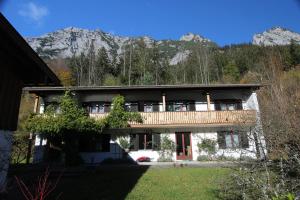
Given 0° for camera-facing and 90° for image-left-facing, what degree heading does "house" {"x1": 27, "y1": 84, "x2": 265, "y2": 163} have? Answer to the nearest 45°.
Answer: approximately 0°

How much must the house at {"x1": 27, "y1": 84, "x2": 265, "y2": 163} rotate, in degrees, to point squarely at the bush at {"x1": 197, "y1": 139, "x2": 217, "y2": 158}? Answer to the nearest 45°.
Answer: approximately 90° to its left

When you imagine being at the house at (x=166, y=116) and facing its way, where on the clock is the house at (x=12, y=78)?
the house at (x=12, y=78) is roughly at 1 o'clock from the house at (x=166, y=116).
